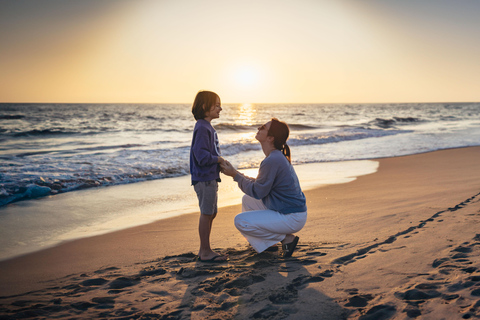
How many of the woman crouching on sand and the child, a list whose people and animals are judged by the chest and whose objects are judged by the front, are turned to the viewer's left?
1

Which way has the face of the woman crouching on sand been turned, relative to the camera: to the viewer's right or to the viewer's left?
to the viewer's left

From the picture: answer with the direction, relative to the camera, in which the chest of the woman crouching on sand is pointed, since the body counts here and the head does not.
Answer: to the viewer's left

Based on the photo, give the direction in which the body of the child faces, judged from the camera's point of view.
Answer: to the viewer's right

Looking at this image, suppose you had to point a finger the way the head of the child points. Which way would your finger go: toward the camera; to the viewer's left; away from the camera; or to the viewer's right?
to the viewer's right

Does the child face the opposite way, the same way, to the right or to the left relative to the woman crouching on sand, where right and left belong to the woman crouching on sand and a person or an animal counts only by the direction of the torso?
the opposite way
